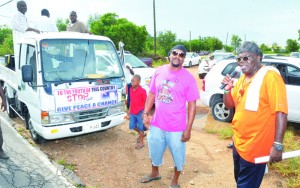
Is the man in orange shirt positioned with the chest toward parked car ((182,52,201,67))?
no

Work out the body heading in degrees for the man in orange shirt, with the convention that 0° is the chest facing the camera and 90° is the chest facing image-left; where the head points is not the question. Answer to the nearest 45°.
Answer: approximately 45°

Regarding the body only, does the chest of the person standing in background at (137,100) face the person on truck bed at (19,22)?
no

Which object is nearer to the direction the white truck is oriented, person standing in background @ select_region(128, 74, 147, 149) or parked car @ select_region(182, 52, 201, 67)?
the person standing in background

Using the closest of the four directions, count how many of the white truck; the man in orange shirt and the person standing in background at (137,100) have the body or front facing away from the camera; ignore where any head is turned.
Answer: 0

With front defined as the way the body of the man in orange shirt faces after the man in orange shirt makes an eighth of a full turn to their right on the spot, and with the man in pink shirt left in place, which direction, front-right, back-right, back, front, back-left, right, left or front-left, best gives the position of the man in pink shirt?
front-right

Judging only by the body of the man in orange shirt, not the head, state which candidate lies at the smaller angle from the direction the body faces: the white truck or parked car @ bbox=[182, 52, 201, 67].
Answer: the white truck

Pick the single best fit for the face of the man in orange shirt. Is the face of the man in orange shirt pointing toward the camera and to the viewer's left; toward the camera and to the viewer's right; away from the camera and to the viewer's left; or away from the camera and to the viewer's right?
toward the camera and to the viewer's left

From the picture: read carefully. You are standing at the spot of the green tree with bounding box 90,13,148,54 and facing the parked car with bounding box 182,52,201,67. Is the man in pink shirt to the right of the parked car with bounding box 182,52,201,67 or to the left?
right

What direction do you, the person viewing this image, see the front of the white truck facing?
facing the viewer and to the right of the viewer

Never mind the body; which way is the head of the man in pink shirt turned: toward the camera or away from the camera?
toward the camera

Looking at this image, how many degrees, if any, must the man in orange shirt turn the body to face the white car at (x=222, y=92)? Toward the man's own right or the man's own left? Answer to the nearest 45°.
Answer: approximately 135° to the man's own right

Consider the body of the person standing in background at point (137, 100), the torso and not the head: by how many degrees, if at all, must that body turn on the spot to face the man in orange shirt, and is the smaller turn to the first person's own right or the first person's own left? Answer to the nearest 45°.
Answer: approximately 45° to the first person's own left
